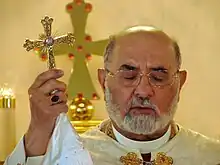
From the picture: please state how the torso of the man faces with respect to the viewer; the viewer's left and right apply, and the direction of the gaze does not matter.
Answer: facing the viewer

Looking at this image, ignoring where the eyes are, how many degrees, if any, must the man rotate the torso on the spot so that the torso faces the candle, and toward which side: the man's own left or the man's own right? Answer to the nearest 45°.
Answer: approximately 135° to the man's own right

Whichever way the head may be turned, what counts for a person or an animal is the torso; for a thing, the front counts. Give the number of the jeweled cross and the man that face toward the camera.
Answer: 2

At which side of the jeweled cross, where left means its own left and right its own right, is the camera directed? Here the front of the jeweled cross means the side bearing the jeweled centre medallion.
front
